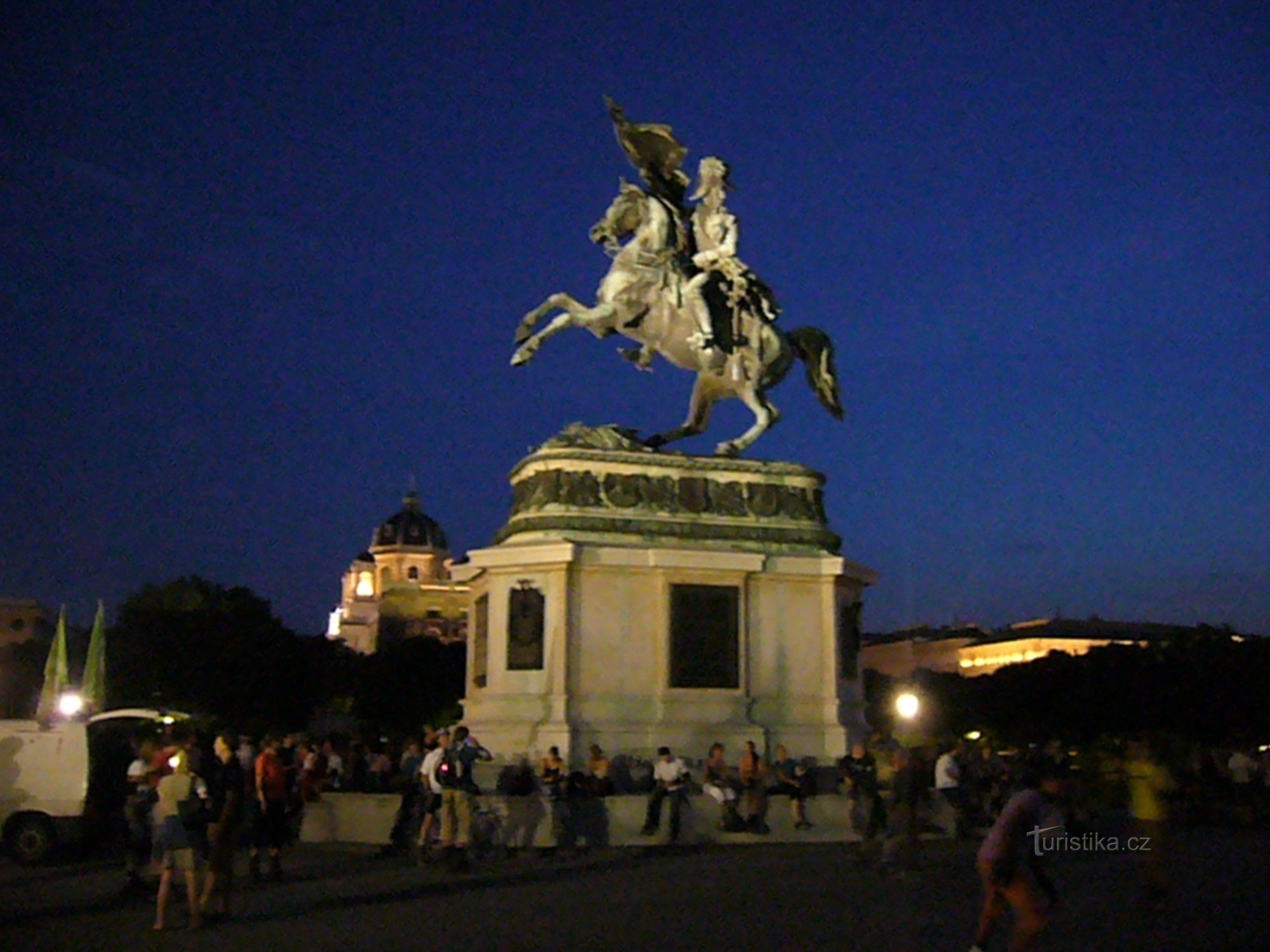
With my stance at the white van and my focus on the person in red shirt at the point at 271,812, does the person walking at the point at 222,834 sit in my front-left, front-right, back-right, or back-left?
front-right

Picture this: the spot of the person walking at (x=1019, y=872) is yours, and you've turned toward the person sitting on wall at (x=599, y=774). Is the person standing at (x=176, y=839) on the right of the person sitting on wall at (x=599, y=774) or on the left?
left

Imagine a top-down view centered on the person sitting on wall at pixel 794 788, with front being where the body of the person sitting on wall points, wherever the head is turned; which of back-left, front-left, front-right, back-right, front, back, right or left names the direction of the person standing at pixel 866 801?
left
